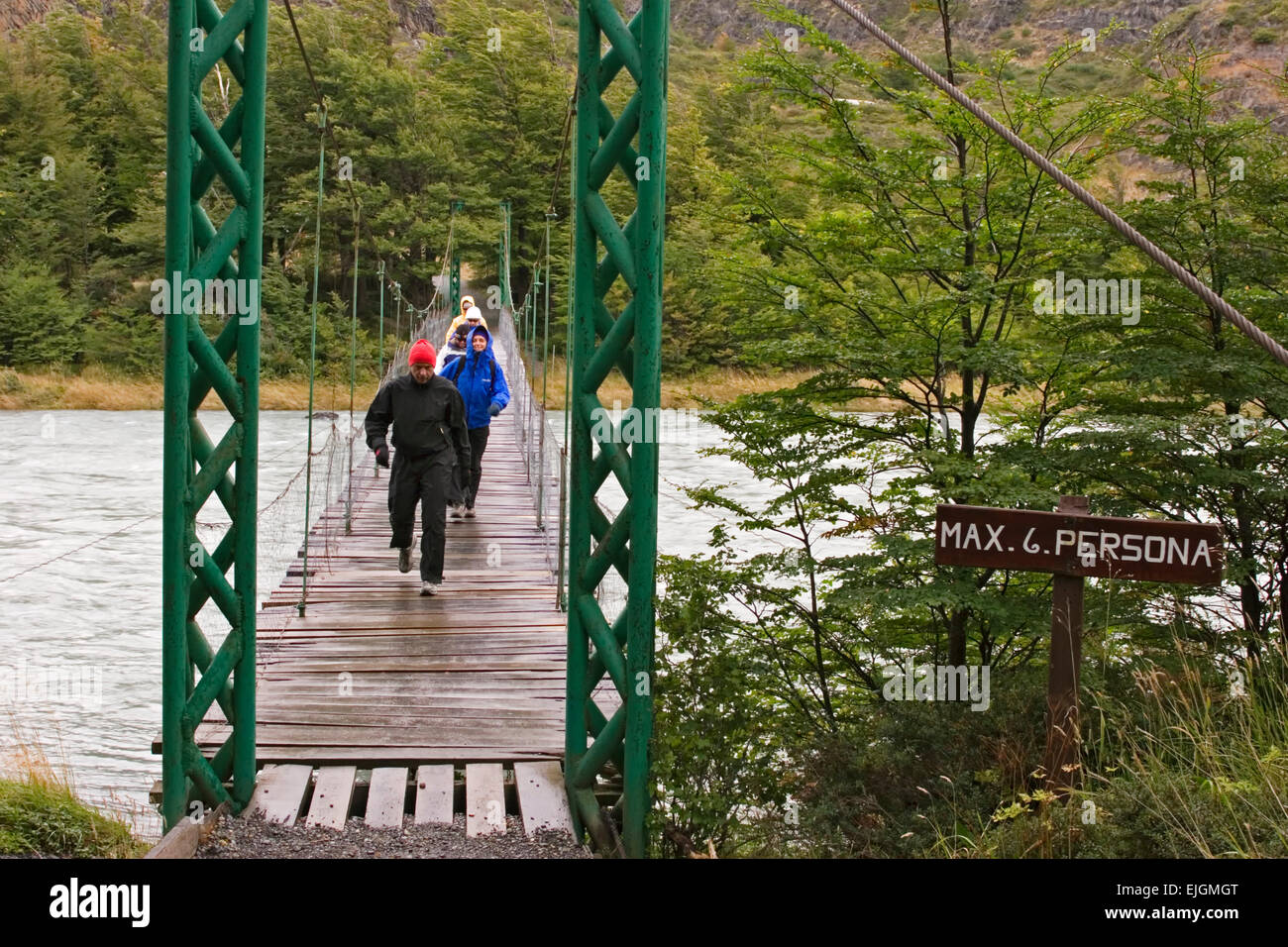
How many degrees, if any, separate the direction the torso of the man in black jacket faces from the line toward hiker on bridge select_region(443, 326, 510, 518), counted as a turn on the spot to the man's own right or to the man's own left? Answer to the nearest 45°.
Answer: approximately 180°

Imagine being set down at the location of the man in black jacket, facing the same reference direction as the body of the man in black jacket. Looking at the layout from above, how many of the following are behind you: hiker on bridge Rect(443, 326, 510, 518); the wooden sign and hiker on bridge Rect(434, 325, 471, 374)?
2

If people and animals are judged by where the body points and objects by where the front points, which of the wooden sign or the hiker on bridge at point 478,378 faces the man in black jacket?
the hiker on bridge

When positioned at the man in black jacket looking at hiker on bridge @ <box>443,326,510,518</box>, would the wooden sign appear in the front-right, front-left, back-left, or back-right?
back-right

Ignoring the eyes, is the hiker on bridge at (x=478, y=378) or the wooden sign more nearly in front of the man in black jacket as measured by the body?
the wooden sign

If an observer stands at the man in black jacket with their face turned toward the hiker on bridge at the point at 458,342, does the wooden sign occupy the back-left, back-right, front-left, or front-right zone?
back-right

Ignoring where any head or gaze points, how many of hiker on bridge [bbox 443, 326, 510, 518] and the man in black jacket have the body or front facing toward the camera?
2

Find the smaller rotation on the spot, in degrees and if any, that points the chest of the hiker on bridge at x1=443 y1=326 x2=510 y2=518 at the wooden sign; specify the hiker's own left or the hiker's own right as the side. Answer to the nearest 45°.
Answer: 0° — they already face it
